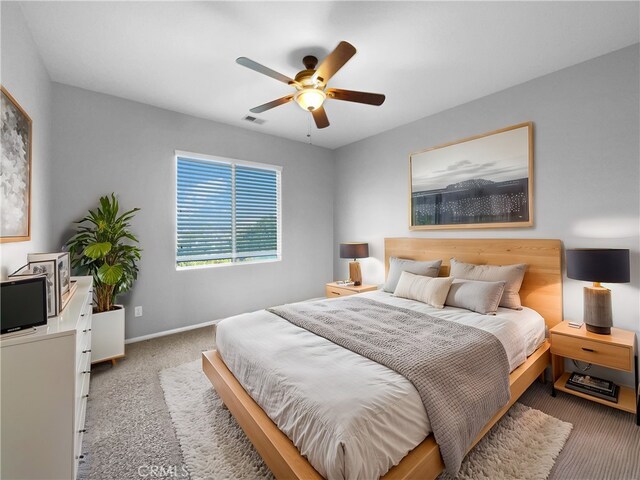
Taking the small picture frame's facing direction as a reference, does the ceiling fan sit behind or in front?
in front

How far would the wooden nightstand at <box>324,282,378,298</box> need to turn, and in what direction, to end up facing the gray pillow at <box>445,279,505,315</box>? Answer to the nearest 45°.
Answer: approximately 90° to its left

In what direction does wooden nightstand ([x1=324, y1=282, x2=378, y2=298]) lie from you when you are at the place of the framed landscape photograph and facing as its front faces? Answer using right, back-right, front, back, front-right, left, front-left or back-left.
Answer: front-right

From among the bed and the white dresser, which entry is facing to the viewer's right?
the white dresser

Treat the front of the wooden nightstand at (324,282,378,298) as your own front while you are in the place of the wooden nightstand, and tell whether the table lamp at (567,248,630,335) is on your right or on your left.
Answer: on your left

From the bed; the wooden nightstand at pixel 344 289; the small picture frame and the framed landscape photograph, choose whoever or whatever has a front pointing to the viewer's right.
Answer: the small picture frame

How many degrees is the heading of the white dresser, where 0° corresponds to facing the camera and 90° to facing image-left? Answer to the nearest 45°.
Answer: approximately 270°

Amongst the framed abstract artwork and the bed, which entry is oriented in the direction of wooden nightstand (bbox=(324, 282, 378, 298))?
the framed abstract artwork

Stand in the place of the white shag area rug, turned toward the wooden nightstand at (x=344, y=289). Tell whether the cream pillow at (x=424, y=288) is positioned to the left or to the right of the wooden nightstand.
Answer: right

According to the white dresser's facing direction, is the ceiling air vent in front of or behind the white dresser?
in front

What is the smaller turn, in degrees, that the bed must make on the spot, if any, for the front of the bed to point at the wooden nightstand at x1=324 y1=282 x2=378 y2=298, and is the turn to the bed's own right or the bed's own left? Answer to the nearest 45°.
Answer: approximately 135° to the bed's own right

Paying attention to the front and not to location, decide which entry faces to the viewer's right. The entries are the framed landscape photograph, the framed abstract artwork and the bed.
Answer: the framed abstract artwork

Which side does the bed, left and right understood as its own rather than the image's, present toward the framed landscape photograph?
back

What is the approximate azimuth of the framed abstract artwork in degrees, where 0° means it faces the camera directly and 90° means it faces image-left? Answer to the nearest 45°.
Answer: approximately 270°

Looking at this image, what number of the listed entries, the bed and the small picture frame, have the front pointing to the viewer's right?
1

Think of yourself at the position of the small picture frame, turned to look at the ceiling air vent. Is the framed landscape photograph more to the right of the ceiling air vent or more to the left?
right
